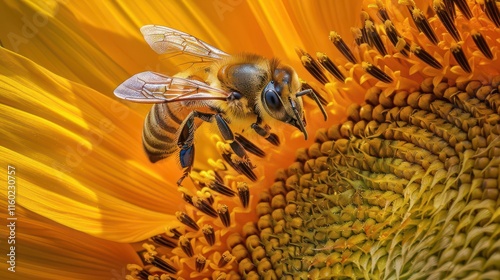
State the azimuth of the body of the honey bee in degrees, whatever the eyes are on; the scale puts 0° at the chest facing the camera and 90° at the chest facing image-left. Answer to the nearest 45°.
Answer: approximately 270°

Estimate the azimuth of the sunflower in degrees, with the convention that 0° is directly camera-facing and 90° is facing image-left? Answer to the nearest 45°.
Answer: approximately 0°
